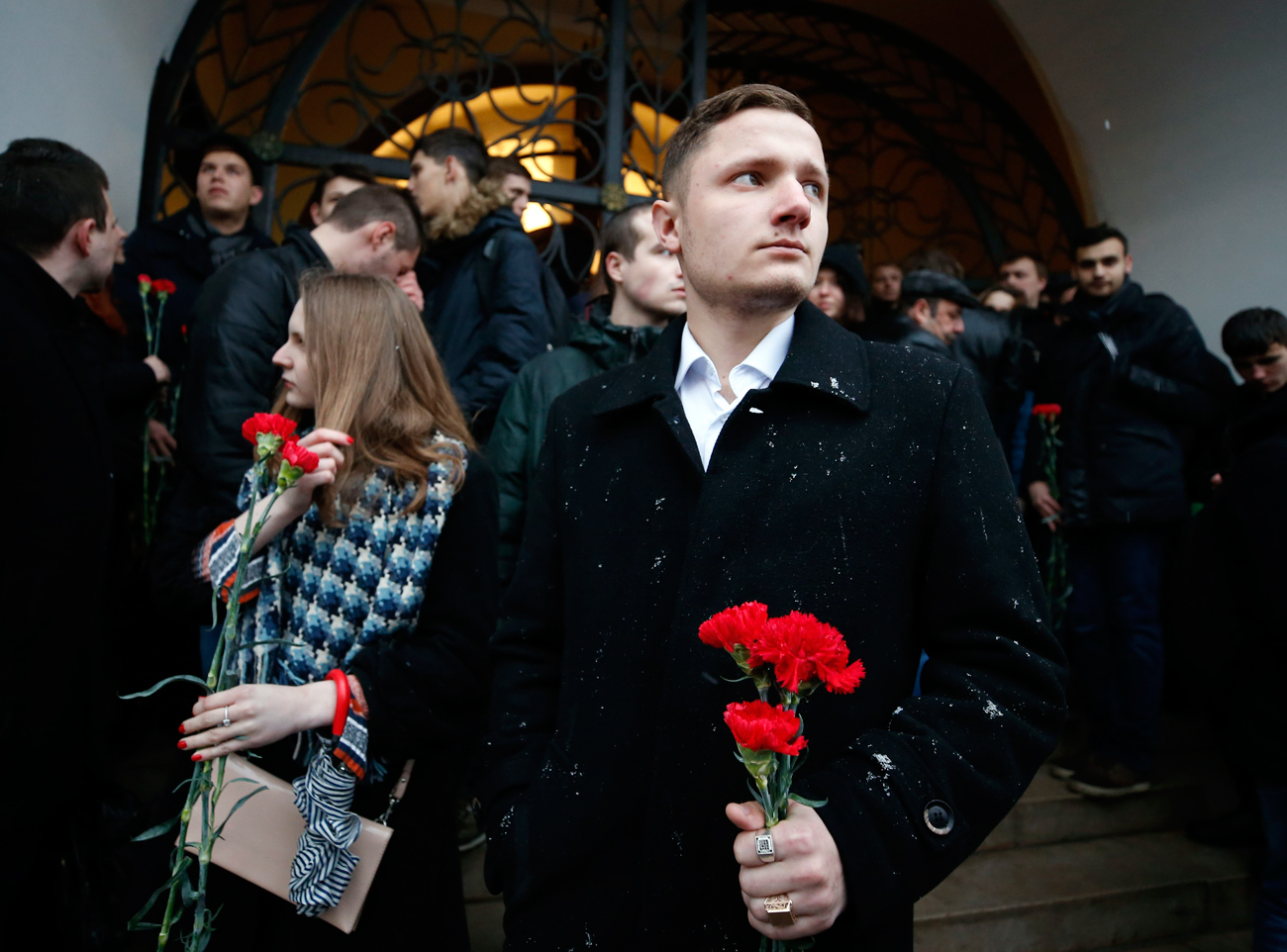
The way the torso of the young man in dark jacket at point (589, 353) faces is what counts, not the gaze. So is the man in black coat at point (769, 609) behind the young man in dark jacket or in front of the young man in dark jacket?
in front

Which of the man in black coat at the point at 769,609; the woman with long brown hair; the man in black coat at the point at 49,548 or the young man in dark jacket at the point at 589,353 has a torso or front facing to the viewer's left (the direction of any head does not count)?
the woman with long brown hair

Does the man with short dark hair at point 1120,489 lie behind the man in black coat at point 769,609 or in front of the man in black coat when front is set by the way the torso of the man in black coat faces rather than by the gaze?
behind

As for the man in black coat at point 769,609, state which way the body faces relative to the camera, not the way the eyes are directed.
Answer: toward the camera

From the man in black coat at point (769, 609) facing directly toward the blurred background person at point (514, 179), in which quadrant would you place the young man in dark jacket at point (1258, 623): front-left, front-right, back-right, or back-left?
front-right

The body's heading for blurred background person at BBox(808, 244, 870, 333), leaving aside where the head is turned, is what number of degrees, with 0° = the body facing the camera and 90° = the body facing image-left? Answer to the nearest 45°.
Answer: approximately 45°

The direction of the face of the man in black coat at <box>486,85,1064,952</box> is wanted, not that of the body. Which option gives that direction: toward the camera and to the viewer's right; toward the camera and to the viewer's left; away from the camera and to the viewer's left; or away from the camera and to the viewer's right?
toward the camera and to the viewer's right

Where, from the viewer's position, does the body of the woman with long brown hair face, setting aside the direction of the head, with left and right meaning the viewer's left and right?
facing to the left of the viewer

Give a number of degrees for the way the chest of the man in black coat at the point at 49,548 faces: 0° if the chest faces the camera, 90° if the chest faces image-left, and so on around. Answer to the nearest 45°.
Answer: approximately 225°

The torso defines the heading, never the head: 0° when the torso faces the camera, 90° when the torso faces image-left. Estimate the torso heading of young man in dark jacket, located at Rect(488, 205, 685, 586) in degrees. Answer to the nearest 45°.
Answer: approximately 315°

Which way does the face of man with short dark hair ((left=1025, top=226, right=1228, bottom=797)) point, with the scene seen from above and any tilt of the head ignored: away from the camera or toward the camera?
toward the camera

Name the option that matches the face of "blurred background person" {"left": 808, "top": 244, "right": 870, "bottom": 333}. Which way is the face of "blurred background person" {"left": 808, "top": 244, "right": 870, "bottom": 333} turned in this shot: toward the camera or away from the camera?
toward the camera
